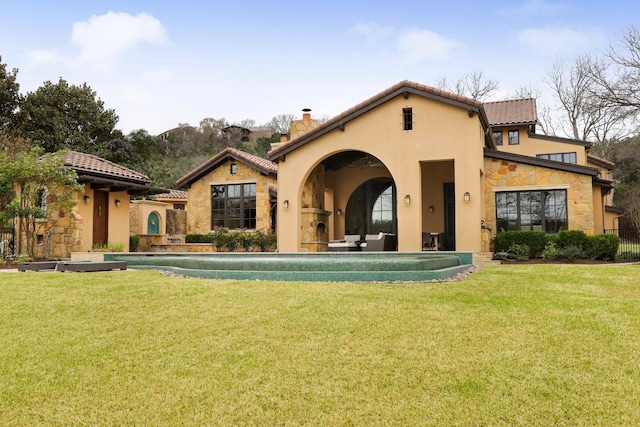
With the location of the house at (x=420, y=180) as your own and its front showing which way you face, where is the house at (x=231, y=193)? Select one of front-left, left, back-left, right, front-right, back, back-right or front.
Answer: back-right

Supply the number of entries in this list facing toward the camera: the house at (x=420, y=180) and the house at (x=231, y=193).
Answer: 2

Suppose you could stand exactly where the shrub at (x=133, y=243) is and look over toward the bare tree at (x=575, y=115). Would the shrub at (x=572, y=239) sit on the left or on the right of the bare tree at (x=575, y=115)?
right

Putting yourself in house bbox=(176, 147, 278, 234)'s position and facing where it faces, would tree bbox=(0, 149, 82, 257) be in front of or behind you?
in front

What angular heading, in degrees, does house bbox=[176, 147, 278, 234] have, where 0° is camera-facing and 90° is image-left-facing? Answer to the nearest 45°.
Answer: approximately 0°

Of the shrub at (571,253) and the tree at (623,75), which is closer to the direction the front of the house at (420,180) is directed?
the shrub

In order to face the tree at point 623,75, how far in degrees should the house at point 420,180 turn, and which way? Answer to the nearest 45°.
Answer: approximately 135° to its left

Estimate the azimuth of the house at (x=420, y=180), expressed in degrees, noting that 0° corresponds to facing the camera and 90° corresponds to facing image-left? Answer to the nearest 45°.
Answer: approximately 0°

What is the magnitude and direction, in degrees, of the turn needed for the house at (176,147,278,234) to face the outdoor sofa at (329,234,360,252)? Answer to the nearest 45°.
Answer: approximately 45° to its left

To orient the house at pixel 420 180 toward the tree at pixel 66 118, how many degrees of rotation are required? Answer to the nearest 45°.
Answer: approximately 135° to its right

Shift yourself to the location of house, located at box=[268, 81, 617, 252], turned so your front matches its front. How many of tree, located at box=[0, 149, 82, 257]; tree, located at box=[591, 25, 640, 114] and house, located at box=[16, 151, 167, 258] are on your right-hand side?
2

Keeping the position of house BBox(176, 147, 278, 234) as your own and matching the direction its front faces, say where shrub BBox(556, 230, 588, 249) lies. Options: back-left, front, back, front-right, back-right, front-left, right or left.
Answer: front-left
